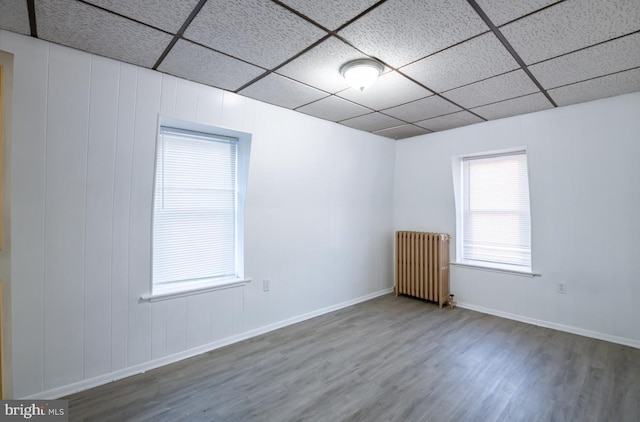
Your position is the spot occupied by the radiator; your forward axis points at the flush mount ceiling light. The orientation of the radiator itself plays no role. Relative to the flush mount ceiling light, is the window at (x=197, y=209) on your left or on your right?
right

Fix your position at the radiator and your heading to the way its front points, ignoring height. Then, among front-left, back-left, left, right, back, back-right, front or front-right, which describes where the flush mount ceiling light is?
front-left

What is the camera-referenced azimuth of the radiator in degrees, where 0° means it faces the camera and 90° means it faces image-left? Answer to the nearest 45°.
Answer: approximately 45°

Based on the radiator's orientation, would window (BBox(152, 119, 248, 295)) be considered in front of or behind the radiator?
in front
